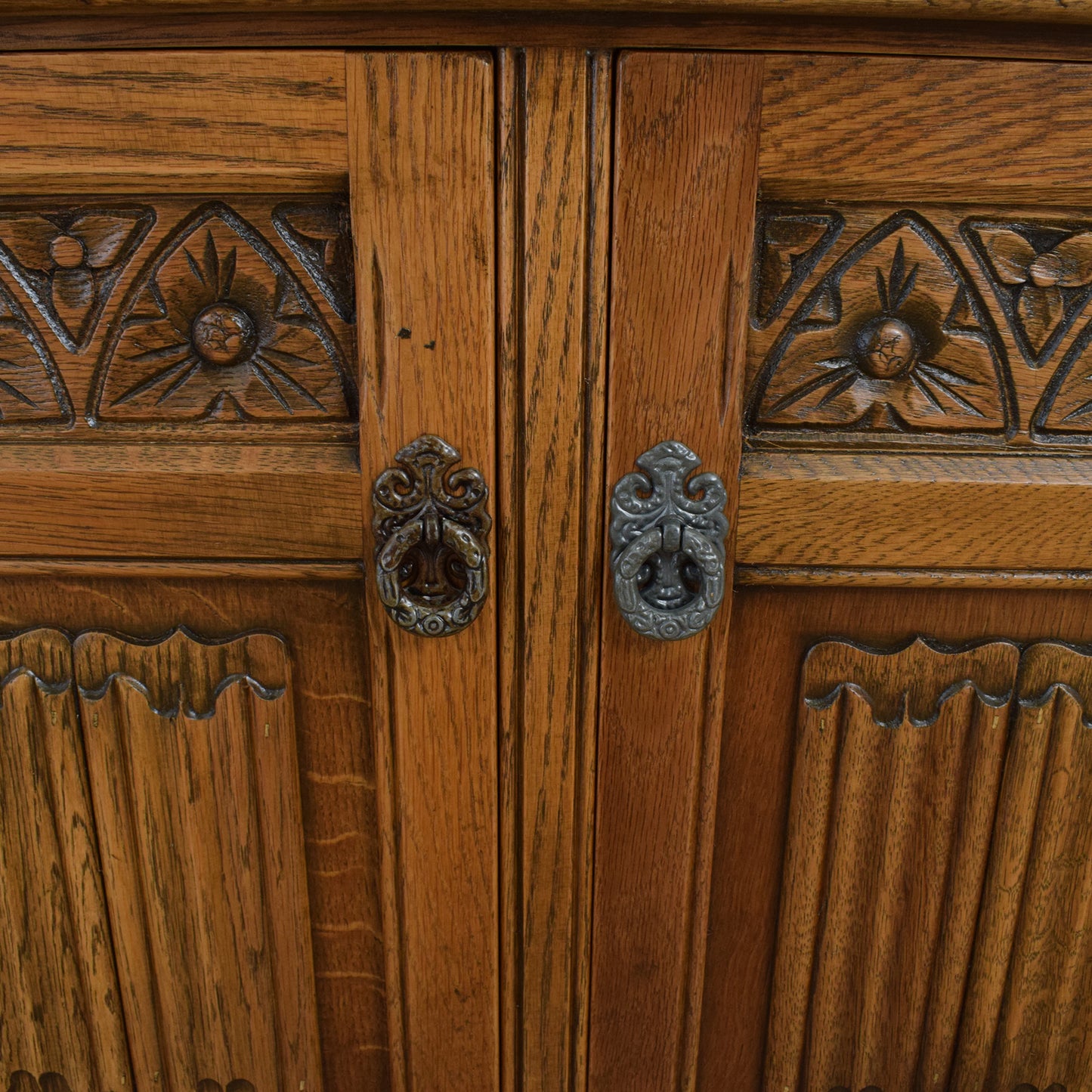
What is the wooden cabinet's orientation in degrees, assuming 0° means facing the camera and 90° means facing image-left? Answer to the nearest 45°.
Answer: approximately 0°
